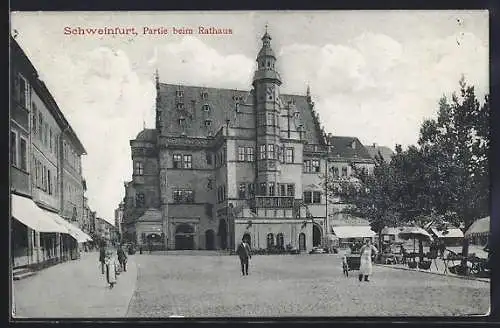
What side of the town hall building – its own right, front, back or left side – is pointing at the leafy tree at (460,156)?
front

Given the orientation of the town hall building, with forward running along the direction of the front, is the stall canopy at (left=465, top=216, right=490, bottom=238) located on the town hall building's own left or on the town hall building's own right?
on the town hall building's own left

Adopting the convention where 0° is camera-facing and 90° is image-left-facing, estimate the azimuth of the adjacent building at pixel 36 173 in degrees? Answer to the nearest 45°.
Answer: approximately 270°

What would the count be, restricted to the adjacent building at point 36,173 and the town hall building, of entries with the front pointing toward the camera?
1

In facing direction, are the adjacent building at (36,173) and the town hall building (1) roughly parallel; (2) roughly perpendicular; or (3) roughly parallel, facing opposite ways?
roughly perpendicular
